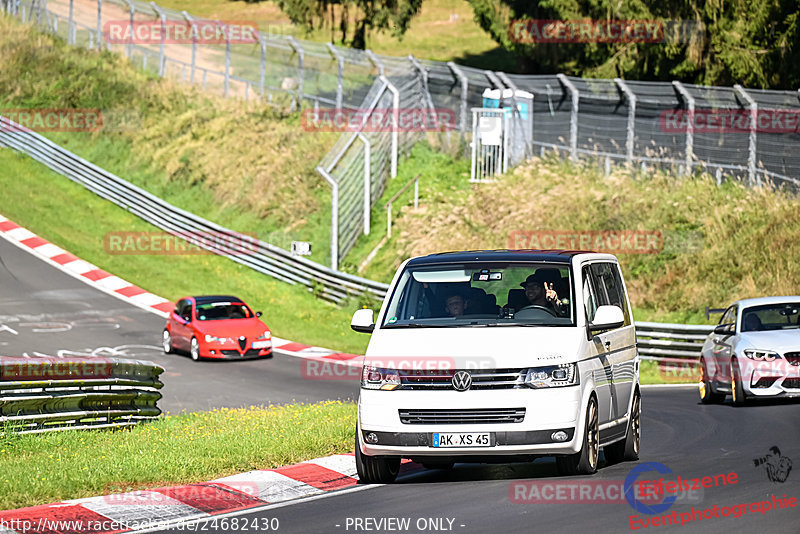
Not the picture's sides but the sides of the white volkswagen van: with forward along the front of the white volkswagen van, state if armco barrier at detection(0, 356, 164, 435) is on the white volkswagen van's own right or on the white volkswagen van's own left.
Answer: on the white volkswagen van's own right

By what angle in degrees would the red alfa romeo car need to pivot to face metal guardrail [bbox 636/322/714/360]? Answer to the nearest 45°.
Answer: approximately 45° to its left

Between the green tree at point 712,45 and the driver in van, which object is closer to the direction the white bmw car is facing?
the driver in van

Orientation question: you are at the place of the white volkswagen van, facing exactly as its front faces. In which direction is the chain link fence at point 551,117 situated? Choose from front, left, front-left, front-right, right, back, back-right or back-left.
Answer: back

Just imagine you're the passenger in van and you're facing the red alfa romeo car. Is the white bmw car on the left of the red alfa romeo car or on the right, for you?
right

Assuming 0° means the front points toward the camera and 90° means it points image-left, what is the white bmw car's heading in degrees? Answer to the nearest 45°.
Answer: approximately 315°

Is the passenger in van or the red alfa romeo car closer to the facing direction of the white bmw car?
the passenger in van

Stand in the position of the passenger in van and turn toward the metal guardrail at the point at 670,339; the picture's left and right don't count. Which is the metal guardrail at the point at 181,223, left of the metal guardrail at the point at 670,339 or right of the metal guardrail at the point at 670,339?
left

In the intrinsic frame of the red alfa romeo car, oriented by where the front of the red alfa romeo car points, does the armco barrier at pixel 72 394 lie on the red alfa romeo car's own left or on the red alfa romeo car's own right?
on the red alfa romeo car's own right

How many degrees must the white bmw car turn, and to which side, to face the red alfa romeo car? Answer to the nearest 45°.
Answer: approximately 180°

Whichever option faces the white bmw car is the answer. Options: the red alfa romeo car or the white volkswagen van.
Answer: the red alfa romeo car

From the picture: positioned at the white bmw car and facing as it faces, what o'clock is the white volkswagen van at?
The white volkswagen van is roughly at 2 o'clock from the white bmw car.
